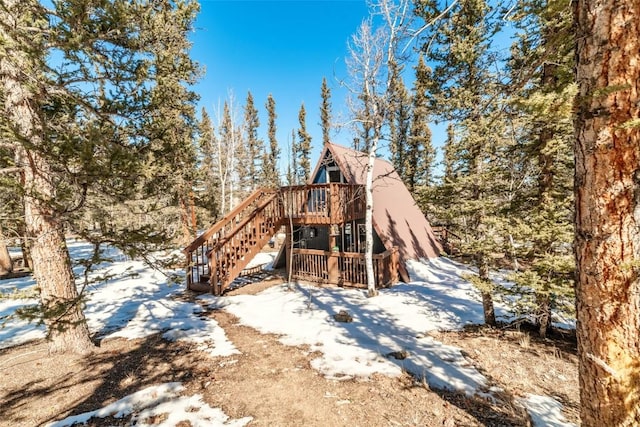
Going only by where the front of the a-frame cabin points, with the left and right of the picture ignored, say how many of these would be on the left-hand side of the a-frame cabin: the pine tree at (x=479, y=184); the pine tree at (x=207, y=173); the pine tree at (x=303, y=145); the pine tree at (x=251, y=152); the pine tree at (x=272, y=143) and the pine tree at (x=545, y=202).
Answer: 2

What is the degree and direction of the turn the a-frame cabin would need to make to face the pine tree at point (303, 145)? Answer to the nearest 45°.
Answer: approximately 135° to its right

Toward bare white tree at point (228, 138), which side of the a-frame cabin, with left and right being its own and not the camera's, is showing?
right

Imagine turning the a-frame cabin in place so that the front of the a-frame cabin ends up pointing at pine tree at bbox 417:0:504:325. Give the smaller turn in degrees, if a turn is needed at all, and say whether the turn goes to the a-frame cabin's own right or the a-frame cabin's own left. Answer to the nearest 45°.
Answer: approximately 90° to the a-frame cabin's own left

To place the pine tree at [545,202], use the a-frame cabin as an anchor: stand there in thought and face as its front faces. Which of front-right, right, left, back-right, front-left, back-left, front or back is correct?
left

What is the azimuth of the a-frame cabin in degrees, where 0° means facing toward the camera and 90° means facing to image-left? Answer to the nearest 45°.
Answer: approximately 45°

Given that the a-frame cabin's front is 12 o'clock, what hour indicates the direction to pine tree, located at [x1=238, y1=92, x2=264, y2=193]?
The pine tree is roughly at 4 o'clock from the a-frame cabin.

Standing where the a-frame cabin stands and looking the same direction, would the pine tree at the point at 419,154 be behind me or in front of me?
behind

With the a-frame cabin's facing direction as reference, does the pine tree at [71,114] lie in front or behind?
in front

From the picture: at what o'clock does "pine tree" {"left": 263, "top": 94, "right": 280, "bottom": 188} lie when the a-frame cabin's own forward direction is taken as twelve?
The pine tree is roughly at 4 o'clock from the a-frame cabin.

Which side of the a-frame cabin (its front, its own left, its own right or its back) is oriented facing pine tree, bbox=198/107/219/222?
right

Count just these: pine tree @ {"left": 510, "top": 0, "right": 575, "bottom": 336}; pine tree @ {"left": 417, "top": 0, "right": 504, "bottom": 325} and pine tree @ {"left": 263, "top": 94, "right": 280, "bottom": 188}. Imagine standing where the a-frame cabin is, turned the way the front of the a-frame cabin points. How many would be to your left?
2
